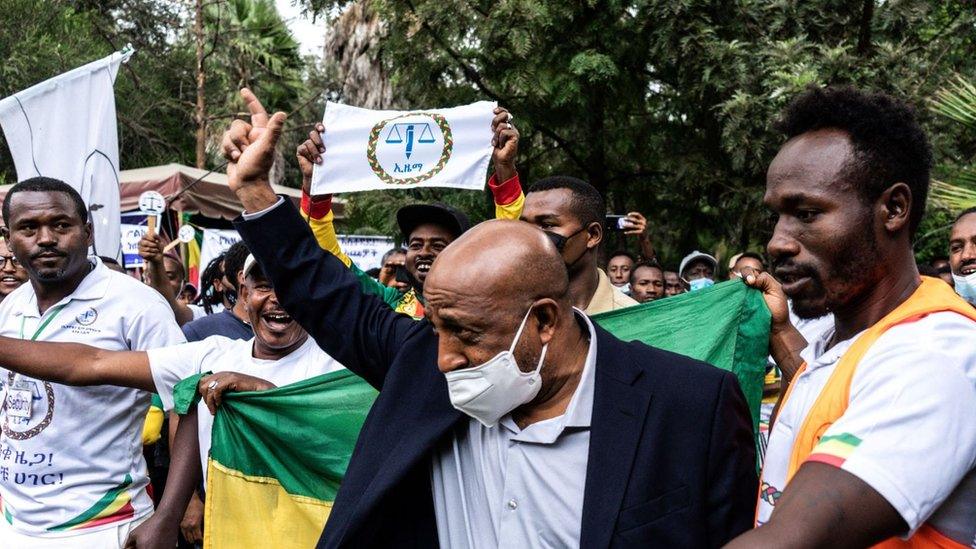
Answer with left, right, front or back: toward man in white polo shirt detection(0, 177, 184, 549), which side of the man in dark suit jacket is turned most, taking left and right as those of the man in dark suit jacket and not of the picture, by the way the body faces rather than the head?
right

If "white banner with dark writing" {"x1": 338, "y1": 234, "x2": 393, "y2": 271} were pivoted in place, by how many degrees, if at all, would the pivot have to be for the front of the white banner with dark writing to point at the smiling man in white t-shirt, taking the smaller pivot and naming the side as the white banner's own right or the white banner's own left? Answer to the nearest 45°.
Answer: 0° — it already faces them

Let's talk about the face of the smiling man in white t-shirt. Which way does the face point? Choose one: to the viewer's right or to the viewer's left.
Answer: to the viewer's right

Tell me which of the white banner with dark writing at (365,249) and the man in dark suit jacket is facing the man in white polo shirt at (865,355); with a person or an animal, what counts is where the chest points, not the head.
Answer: the white banner with dark writing

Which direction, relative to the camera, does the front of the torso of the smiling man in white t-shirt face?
toward the camera

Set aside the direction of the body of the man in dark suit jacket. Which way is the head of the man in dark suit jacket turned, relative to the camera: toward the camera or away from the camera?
toward the camera

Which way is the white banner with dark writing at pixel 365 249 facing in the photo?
toward the camera

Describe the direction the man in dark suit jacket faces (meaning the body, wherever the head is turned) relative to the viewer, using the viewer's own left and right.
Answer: facing the viewer and to the left of the viewer

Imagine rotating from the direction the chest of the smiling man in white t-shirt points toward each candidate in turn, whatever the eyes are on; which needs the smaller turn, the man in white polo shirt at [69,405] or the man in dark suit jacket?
the man in dark suit jacket

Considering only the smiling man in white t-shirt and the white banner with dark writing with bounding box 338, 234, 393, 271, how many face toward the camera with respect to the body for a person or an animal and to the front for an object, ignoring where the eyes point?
2

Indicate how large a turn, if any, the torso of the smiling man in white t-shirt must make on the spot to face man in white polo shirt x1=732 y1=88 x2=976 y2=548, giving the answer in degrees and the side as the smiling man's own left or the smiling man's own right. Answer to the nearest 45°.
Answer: approximately 45° to the smiling man's own left

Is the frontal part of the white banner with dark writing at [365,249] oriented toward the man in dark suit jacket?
yes

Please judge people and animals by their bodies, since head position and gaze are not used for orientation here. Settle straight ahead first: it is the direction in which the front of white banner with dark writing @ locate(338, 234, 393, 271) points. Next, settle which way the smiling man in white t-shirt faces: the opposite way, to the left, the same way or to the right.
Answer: the same way

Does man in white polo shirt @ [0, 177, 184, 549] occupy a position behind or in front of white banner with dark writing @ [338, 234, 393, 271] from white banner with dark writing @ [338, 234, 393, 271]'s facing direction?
in front

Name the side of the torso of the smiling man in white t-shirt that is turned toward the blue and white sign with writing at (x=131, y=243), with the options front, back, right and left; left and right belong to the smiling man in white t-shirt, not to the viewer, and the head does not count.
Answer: back
